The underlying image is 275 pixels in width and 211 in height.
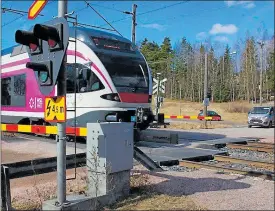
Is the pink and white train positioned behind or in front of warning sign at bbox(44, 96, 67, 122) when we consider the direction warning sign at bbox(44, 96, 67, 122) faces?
behind

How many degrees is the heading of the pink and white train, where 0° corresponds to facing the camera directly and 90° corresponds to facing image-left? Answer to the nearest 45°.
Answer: approximately 315°

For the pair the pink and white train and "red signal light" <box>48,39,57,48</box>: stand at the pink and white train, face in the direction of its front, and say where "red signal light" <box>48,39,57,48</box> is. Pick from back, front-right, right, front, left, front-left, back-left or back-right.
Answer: front-right

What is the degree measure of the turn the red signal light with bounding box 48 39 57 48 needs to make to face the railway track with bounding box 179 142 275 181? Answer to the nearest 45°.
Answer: approximately 180°

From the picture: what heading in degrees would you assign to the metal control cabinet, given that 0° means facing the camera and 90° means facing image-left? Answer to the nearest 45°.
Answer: approximately 315°

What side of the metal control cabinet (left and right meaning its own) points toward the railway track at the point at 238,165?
left

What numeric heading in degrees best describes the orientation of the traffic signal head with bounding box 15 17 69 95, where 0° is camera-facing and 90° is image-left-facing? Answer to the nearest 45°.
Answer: approximately 45°

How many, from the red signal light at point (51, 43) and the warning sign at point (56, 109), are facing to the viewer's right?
0

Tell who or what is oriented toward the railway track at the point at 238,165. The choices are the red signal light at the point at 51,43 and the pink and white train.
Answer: the pink and white train

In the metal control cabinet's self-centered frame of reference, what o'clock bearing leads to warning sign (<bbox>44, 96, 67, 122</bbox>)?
The warning sign is roughly at 3 o'clock from the metal control cabinet.

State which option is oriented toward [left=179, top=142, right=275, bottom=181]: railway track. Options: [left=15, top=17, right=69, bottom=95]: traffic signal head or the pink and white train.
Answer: the pink and white train
